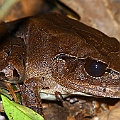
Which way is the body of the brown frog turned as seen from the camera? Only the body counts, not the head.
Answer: to the viewer's right
